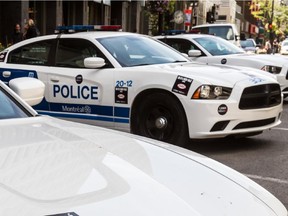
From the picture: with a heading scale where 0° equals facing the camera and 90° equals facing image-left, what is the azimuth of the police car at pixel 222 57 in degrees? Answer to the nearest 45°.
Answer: approximately 315°

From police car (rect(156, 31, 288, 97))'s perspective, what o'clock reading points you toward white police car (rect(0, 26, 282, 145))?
The white police car is roughly at 2 o'clock from the police car.

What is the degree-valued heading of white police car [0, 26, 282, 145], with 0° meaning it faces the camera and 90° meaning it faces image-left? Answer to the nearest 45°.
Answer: approximately 315°

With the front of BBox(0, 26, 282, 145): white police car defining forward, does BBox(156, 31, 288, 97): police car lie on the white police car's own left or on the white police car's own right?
on the white police car's own left
